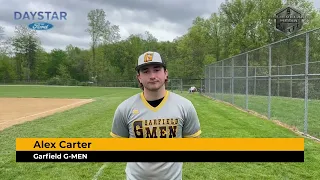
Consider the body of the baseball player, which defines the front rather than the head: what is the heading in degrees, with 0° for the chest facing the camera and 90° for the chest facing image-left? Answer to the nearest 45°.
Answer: approximately 0°

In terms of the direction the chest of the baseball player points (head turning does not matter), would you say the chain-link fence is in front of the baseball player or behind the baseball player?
behind
